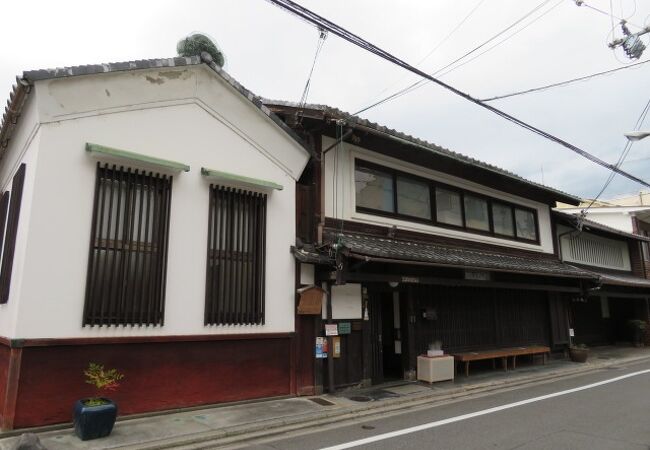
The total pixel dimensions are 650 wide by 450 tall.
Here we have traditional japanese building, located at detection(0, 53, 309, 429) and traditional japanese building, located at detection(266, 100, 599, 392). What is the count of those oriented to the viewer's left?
0

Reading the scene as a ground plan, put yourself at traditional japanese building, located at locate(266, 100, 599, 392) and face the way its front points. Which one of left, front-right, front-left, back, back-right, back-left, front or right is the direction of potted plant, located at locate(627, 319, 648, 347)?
left

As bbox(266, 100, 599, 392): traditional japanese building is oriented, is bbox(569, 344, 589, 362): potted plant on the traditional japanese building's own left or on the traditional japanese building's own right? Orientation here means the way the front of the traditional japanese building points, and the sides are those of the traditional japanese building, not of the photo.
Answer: on the traditional japanese building's own left

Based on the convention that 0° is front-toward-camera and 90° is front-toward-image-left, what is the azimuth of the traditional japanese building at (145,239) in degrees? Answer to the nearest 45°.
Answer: approximately 315°

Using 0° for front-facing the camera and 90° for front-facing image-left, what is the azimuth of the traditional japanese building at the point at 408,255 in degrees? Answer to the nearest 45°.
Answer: approximately 315°

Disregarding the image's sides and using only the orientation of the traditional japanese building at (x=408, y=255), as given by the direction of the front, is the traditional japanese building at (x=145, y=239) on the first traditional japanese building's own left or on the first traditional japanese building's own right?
on the first traditional japanese building's own right

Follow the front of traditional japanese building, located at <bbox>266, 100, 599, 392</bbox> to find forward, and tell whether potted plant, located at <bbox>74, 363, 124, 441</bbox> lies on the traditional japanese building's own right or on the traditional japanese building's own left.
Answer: on the traditional japanese building's own right

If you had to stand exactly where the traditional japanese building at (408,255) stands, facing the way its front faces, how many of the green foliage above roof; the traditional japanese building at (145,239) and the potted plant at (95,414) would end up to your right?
3

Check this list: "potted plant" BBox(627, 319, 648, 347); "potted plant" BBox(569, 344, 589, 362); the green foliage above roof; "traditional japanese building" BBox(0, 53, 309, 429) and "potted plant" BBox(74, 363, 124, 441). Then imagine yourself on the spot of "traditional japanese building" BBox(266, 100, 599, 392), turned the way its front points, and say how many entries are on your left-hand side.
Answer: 2

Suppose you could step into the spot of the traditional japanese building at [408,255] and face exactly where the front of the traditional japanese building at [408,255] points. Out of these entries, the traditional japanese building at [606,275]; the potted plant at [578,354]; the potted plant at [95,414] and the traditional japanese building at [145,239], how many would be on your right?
2

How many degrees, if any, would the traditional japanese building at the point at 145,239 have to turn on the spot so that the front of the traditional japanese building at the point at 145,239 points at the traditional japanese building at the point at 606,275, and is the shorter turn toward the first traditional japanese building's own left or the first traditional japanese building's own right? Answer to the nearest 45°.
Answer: approximately 45° to the first traditional japanese building's own left
